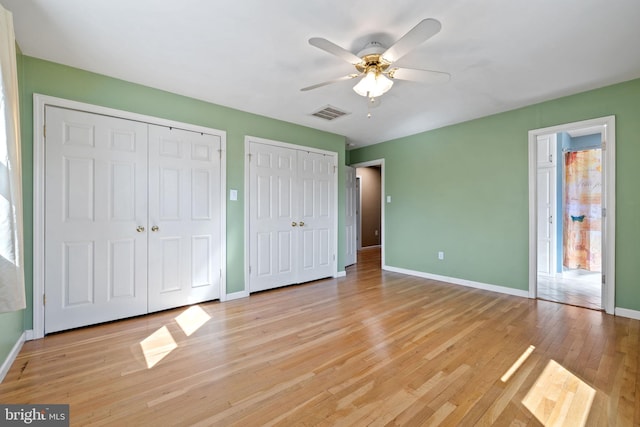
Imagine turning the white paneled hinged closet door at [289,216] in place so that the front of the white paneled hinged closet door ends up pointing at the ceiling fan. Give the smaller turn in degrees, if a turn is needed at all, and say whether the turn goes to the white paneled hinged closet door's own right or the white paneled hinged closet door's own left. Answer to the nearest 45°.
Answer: approximately 45° to the white paneled hinged closet door's own right

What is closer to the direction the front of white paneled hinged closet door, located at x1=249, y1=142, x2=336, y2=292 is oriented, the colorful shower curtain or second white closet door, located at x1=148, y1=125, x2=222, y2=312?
the colorful shower curtain

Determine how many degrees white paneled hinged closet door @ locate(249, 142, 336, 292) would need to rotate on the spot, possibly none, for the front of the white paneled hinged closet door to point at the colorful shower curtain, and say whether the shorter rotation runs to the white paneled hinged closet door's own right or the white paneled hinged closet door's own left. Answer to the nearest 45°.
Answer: approximately 45° to the white paneled hinged closet door's own left

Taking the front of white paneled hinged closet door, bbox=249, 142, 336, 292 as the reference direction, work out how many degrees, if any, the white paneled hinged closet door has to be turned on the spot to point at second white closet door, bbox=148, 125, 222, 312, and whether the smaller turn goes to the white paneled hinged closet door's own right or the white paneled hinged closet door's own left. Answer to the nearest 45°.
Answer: approximately 90° to the white paneled hinged closet door's own right

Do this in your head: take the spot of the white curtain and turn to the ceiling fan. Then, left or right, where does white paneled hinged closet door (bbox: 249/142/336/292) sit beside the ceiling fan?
left

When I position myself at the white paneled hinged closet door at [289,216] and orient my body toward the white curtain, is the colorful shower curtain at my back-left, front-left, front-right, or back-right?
back-left

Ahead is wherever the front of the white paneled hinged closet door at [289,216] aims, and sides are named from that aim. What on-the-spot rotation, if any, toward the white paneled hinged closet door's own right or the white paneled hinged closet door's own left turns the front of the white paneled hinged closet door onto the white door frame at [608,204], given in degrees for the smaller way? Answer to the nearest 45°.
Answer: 0° — it already faces it

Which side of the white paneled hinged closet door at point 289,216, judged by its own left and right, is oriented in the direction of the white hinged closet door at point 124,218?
right

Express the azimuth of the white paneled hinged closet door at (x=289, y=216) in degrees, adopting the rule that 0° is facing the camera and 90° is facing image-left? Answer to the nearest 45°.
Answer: approximately 315°

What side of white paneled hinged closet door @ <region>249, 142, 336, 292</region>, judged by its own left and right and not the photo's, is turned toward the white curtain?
right

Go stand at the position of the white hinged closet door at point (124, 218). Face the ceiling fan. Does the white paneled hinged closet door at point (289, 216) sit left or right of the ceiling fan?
left
